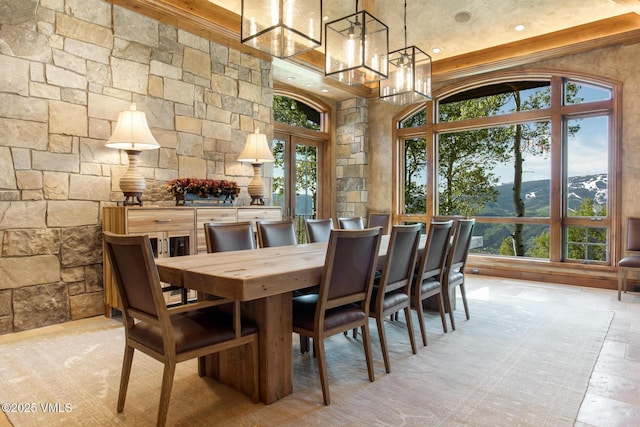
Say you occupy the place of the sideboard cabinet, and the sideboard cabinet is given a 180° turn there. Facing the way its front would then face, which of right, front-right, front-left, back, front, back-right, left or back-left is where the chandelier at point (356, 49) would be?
back

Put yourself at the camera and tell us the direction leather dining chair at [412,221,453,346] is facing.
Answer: facing away from the viewer and to the left of the viewer

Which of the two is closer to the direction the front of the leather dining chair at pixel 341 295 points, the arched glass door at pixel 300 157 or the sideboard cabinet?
the sideboard cabinet

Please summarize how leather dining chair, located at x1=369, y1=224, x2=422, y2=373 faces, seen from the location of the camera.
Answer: facing away from the viewer and to the left of the viewer

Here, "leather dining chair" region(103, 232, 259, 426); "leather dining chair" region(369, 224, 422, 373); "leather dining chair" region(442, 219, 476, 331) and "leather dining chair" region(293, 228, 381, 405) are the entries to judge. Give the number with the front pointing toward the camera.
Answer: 0

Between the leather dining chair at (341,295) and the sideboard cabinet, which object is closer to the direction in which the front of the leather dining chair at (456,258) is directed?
the sideboard cabinet

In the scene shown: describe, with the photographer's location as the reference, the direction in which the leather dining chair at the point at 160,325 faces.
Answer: facing away from the viewer and to the right of the viewer

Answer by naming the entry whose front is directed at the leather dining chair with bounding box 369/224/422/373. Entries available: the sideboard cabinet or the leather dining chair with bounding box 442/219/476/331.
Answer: the sideboard cabinet

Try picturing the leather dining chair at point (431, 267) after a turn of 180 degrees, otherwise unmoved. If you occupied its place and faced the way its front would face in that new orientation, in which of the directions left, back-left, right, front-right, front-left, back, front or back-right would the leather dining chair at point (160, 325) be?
right

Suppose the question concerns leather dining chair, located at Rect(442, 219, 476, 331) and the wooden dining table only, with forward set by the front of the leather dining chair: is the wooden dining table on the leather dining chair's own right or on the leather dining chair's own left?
on the leather dining chair's own left

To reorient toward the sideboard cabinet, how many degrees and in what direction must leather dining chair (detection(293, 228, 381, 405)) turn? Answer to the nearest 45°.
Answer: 0° — it already faces it

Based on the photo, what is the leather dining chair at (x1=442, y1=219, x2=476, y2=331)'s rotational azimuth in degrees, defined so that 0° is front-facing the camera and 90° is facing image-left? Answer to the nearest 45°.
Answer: approximately 135°

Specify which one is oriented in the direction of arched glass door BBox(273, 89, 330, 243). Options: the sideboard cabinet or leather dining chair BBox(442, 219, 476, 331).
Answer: the leather dining chair

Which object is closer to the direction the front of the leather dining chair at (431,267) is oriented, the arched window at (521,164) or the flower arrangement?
the flower arrangement

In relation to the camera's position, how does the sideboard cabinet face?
facing the viewer and to the right of the viewer

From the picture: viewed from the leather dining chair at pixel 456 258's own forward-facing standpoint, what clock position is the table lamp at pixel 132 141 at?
The table lamp is roughly at 10 o'clock from the leather dining chair.
